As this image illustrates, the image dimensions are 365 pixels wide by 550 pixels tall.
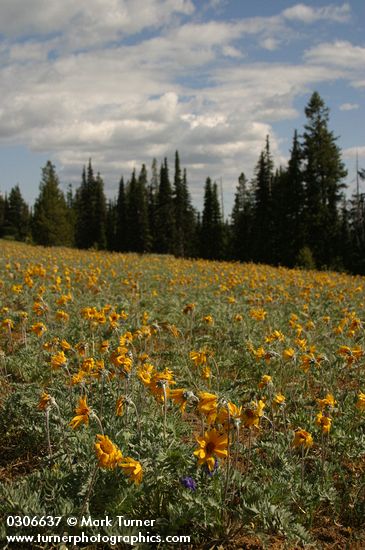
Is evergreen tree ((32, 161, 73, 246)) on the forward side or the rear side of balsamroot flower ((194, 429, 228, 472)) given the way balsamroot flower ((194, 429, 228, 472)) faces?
on the rear side

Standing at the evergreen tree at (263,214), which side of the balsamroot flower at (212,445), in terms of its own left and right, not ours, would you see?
back

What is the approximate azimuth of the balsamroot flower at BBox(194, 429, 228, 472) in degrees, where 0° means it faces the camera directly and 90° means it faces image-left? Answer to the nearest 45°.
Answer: approximately 0°

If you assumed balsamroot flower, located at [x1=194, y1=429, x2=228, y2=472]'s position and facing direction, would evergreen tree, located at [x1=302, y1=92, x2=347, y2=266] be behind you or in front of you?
behind
